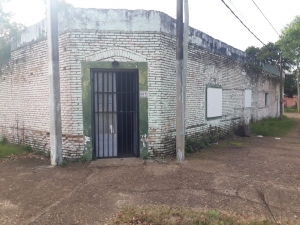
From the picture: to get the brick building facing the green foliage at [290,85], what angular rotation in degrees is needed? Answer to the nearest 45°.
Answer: approximately 135° to its left

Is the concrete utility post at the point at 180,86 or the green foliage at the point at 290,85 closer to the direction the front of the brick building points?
the concrete utility post

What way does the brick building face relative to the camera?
toward the camera

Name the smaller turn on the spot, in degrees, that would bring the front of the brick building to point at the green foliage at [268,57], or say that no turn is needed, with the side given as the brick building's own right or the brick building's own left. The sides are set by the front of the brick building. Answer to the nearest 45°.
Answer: approximately 135° to the brick building's own left

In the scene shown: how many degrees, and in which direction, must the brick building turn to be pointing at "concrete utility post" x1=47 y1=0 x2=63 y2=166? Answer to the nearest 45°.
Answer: approximately 45° to its right

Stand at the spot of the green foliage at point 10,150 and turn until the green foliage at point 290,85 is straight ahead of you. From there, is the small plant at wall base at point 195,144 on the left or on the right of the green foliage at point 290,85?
right

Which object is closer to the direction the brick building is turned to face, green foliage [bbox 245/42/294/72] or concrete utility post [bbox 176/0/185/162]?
the concrete utility post

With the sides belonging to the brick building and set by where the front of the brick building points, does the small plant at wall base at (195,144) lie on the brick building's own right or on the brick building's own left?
on the brick building's own left

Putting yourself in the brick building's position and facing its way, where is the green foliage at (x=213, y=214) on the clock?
The green foliage is roughly at 11 o'clock from the brick building.

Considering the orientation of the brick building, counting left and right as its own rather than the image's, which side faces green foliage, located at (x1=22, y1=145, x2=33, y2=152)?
right

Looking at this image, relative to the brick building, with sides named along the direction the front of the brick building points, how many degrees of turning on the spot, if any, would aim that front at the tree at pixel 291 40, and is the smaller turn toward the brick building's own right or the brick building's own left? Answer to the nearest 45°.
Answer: approximately 135° to the brick building's own left

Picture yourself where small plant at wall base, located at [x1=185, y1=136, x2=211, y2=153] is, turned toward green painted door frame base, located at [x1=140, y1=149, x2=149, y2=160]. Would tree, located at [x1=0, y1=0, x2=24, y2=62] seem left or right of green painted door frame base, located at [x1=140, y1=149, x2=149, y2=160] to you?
right
